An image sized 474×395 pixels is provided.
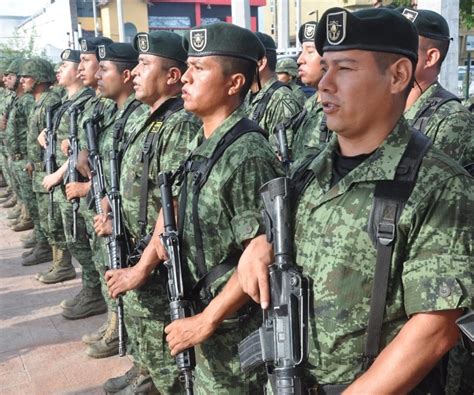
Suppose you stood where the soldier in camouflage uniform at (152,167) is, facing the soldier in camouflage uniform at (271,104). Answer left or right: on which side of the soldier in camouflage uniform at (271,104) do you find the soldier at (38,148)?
left

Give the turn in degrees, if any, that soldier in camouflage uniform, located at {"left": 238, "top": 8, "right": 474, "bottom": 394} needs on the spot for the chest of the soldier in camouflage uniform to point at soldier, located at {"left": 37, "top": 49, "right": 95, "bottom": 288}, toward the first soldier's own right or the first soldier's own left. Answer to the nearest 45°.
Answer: approximately 90° to the first soldier's own right

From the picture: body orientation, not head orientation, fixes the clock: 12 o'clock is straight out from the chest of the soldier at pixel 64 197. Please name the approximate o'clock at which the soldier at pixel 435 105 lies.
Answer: the soldier at pixel 435 105 is roughly at 8 o'clock from the soldier at pixel 64 197.

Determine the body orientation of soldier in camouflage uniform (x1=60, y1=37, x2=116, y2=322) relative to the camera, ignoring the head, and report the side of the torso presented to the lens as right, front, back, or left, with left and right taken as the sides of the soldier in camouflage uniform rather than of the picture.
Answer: left

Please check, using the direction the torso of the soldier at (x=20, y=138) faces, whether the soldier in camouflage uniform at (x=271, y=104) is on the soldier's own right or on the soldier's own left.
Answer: on the soldier's own left

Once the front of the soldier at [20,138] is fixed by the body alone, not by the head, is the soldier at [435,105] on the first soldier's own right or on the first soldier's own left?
on the first soldier's own left

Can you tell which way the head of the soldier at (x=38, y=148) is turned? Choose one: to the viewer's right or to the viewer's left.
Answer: to the viewer's left

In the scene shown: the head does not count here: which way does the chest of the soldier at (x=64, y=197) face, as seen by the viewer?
to the viewer's left

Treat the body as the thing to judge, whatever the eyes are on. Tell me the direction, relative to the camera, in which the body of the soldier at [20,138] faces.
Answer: to the viewer's left
